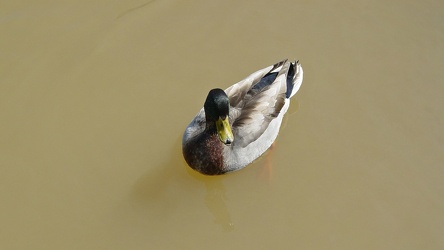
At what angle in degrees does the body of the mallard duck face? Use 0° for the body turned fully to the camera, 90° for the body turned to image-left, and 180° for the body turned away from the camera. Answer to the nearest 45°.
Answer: approximately 45°
